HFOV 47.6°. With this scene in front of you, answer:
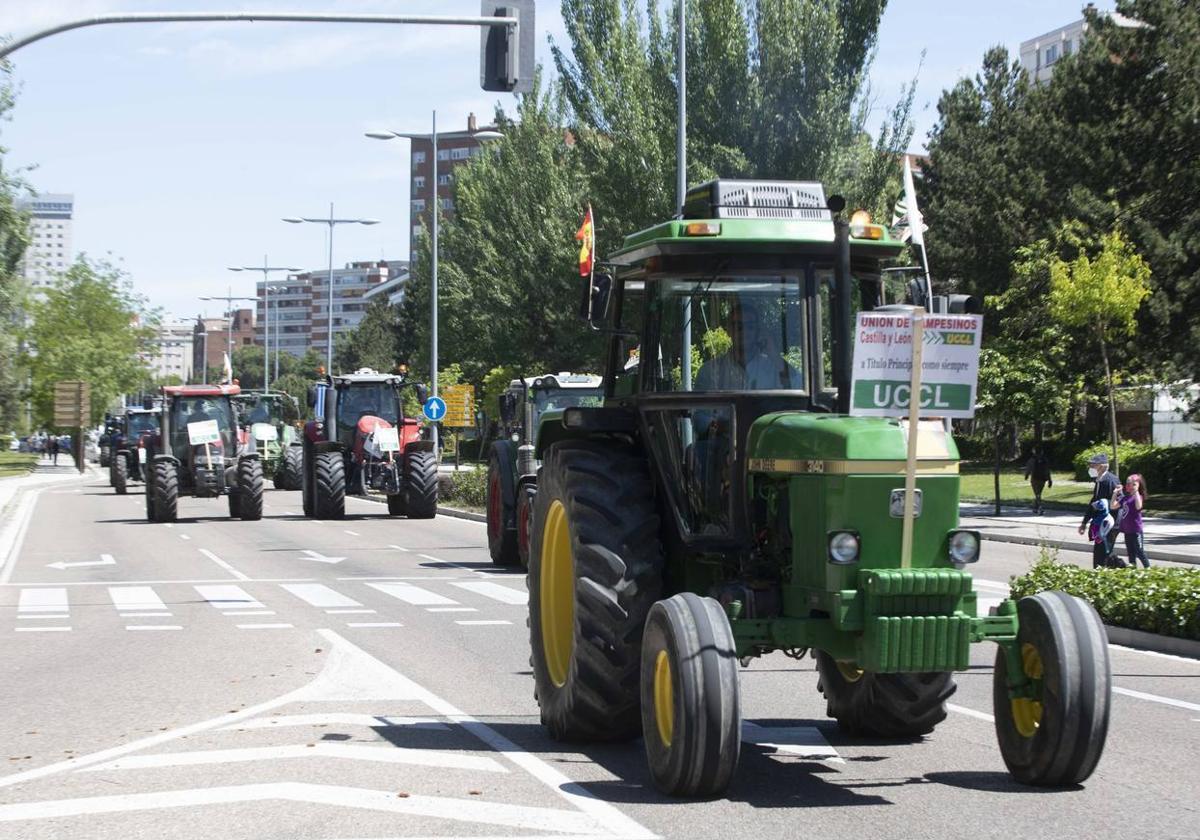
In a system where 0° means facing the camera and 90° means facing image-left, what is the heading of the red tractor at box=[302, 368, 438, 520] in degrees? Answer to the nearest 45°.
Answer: approximately 0°

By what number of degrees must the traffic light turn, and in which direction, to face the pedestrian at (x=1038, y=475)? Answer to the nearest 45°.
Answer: approximately 45° to its right

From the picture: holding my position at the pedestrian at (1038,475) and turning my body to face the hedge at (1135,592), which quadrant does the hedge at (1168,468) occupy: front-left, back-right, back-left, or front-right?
back-left

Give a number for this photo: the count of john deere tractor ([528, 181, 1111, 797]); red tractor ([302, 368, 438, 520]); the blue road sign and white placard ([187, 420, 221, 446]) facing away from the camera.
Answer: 0

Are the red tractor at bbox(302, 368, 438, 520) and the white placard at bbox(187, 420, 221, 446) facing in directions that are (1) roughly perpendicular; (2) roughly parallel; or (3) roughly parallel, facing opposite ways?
roughly parallel

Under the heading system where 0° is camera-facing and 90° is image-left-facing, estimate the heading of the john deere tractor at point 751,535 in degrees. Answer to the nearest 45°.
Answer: approximately 315°

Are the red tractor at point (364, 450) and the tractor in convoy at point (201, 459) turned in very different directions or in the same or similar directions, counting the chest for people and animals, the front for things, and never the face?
same or similar directions

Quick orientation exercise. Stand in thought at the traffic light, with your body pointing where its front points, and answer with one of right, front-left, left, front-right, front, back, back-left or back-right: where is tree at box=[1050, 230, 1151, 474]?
front-right

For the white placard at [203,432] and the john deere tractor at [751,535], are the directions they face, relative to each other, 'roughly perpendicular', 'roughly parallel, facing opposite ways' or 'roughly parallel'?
roughly parallel

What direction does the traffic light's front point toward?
away from the camera

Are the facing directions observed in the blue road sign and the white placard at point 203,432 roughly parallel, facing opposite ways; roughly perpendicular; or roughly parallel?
roughly parallel

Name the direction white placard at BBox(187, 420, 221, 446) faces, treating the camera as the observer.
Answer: facing the viewer

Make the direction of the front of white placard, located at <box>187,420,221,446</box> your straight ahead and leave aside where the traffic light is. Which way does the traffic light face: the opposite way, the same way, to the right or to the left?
the opposite way

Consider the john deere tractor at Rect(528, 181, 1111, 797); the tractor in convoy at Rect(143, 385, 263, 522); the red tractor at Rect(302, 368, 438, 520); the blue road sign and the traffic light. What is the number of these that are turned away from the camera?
1

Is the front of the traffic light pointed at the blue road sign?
yes

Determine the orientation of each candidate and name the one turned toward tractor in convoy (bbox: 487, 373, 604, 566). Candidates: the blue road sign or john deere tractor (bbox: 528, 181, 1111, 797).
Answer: the blue road sign

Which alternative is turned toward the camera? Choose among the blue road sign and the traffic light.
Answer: the blue road sign

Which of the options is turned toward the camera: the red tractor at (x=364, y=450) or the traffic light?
the red tractor

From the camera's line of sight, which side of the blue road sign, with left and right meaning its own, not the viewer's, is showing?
front

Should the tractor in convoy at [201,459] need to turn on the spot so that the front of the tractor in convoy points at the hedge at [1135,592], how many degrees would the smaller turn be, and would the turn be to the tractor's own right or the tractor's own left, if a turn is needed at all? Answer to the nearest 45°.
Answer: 0° — it already faces it
